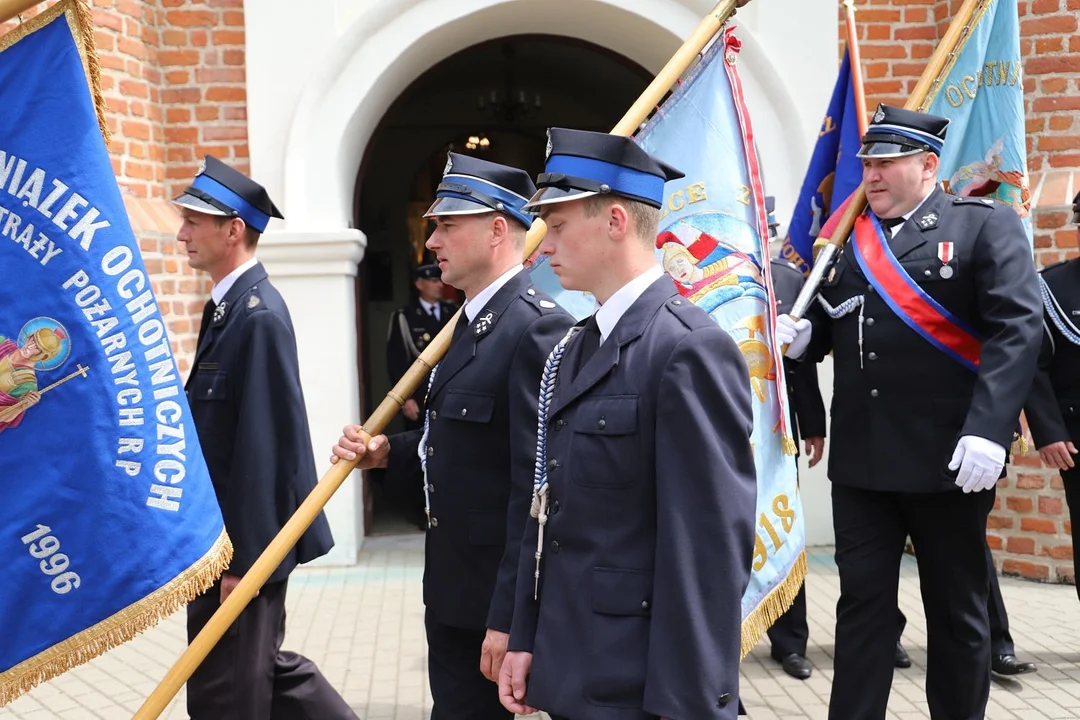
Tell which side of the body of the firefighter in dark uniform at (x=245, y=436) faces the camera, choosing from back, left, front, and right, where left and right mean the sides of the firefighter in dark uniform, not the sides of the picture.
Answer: left

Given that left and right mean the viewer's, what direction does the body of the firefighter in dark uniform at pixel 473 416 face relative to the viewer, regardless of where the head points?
facing to the left of the viewer

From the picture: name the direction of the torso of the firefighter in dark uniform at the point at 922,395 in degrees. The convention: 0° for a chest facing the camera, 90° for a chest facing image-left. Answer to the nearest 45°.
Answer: approximately 45°

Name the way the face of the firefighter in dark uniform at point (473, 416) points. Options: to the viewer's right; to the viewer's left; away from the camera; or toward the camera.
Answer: to the viewer's left

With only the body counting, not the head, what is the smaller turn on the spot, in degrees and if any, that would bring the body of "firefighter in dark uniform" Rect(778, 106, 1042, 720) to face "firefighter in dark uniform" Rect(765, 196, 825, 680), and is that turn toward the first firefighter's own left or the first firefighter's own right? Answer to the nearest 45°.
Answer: approximately 90° to the first firefighter's own right

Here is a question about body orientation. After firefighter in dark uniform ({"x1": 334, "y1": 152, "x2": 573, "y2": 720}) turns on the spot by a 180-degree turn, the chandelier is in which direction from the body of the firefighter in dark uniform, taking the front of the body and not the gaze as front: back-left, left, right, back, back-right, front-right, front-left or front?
left

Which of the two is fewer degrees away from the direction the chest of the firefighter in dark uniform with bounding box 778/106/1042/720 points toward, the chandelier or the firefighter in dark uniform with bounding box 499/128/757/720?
the firefighter in dark uniform

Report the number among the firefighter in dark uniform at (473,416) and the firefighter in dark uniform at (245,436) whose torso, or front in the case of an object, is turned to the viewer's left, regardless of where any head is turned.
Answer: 2

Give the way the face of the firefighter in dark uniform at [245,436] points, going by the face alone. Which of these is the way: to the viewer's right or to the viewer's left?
to the viewer's left

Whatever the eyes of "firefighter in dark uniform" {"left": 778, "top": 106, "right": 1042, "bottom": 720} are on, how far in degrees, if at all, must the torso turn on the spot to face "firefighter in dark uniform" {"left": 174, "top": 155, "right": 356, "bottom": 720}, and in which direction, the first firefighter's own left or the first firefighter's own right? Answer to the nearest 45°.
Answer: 0° — they already face them
